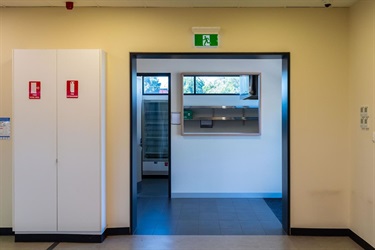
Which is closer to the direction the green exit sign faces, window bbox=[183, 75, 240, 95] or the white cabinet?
the white cabinet

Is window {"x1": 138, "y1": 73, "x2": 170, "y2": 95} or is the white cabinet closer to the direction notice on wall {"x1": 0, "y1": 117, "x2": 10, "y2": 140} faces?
the white cabinet

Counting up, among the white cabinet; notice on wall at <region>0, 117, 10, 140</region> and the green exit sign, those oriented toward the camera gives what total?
3

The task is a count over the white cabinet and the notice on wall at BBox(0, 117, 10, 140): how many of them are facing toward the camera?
2

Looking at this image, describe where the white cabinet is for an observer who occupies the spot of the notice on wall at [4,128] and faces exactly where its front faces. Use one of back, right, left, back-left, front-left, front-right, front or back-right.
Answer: front-left

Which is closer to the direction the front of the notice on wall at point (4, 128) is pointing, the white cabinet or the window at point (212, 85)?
the white cabinet

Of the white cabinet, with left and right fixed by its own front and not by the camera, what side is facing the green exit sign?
left

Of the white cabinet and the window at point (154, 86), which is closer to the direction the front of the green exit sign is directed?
the white cabinet

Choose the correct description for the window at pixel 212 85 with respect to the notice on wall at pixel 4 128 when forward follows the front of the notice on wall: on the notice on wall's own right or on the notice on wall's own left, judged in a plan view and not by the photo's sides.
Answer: on the notice on wall's own left

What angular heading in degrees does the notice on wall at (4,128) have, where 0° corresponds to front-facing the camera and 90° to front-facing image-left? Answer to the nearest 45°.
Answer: approximately 0°

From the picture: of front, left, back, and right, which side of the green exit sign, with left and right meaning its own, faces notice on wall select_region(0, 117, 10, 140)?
right

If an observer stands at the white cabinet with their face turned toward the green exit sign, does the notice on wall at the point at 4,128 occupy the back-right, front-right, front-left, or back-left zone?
back-left

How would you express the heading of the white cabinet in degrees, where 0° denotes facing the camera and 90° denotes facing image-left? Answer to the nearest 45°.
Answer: approximately 0°
